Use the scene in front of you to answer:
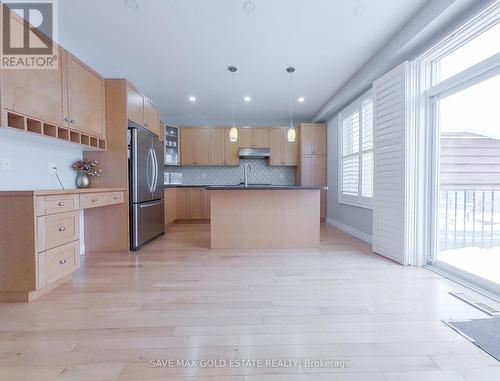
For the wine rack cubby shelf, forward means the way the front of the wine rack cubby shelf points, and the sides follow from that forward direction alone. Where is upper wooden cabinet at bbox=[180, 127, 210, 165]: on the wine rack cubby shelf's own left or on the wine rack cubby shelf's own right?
on the wine rack cubby shelf's own left

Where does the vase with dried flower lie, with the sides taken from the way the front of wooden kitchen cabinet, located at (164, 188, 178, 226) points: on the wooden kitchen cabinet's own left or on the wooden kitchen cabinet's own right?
on the wooden kitchen cabinet's own right

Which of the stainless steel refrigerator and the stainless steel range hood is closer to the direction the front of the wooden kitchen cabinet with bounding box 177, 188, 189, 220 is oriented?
the stainless steel refrigerator

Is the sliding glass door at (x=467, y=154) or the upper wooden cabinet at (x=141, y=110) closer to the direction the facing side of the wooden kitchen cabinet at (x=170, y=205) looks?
the sliding glass door

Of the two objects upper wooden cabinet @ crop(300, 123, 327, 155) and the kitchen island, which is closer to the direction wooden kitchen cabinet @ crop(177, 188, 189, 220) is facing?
the kitchen island
